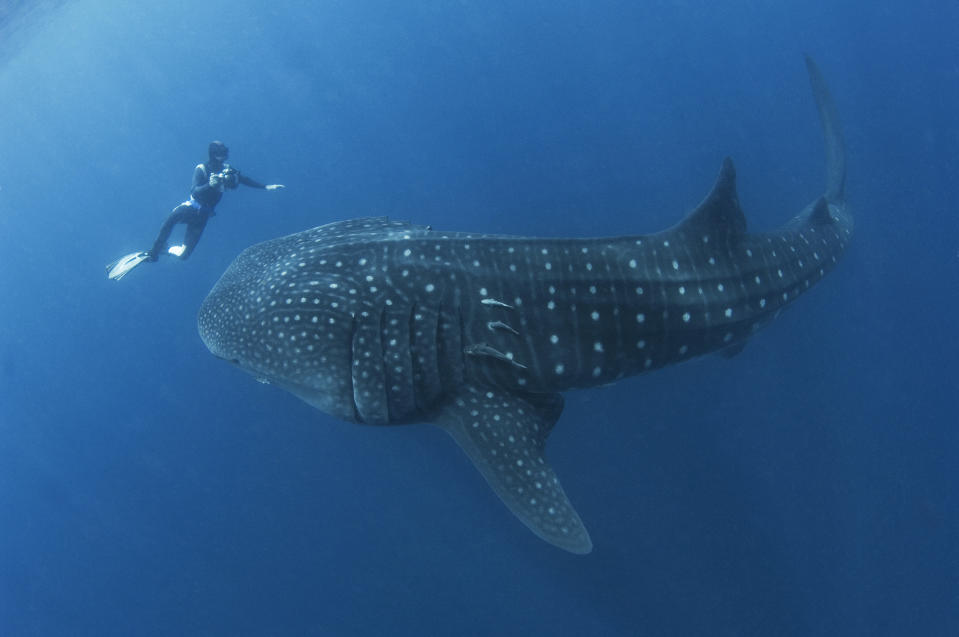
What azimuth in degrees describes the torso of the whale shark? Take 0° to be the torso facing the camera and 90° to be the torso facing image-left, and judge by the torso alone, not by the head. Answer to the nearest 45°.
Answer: approximately 90°
